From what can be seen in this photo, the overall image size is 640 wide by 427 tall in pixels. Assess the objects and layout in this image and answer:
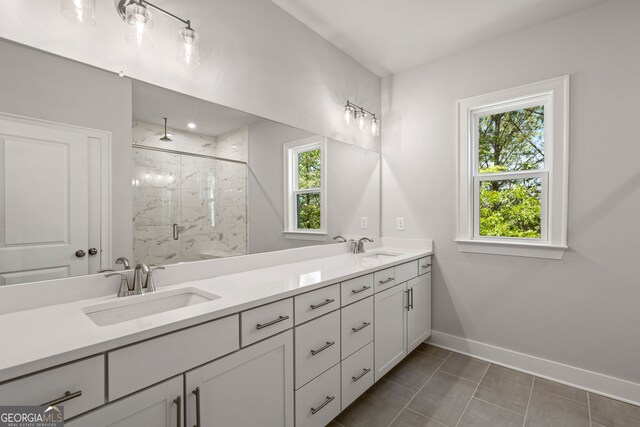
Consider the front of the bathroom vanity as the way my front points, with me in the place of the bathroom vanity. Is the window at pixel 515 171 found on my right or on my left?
on my left

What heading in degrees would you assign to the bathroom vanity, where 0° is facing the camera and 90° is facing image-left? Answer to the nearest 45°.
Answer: approximately 315°
